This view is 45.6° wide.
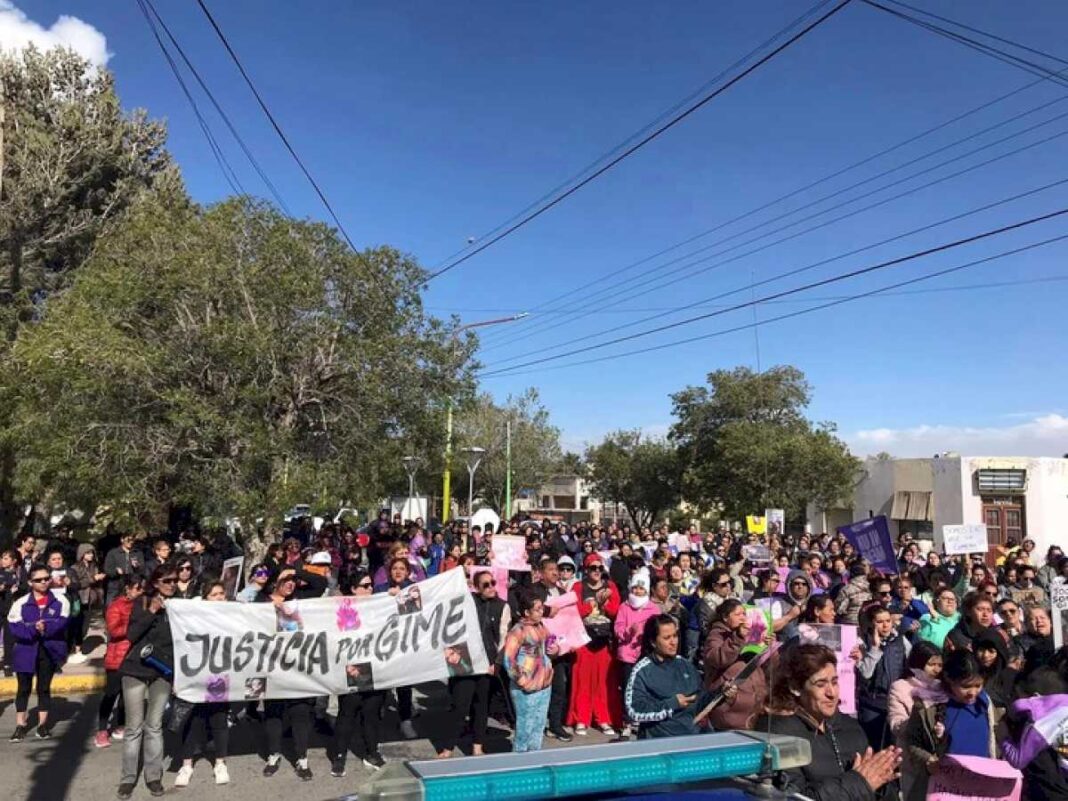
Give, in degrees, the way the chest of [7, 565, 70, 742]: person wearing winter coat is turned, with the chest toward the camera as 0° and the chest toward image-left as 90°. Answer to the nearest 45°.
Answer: approximately 0°

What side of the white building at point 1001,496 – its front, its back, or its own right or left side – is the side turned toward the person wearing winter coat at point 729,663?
front

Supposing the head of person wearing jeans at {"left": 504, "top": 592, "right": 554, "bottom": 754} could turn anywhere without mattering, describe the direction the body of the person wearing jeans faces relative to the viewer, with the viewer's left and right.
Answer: facing the viewer and to the right of the viewer

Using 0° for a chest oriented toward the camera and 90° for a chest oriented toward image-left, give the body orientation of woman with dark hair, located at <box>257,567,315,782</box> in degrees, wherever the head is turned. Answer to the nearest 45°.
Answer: approximately 0°

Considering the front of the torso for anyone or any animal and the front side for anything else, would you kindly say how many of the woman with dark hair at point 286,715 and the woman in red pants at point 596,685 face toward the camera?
2

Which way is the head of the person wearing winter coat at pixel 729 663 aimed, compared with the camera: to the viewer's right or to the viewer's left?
to the viewer's right

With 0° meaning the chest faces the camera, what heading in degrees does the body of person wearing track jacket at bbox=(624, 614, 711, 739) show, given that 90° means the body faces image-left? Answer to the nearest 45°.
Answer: approximately 315°
